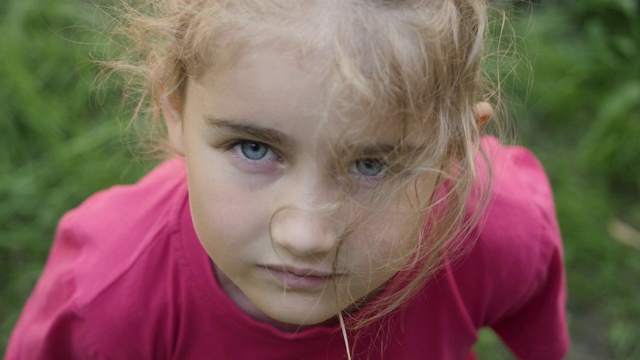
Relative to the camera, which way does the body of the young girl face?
toward the camera

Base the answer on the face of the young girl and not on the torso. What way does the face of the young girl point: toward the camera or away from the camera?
toward the camera
